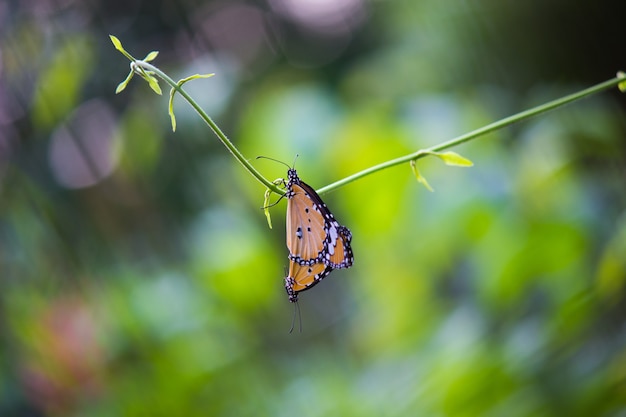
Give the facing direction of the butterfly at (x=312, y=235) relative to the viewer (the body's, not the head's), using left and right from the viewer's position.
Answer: facing to the left of the viewer
